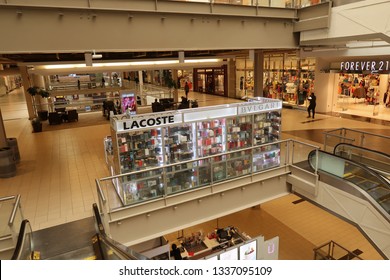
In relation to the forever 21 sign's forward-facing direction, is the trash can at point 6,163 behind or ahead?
ahead

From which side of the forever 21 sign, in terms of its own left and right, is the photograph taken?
front

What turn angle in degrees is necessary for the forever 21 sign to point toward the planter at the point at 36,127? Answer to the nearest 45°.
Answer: approximately 45° to its right

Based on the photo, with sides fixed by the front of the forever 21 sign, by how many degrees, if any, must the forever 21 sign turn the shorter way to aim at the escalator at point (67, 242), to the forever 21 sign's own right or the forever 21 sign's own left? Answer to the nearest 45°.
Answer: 0° — it already faces it

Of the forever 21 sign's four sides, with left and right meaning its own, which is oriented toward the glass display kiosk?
front

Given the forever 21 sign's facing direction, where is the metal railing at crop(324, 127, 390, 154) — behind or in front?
in front

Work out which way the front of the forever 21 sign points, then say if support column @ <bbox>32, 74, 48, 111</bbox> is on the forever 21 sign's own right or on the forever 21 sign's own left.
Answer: on the forever 21 sign's own right

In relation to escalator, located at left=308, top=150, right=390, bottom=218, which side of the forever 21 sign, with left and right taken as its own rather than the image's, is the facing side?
front

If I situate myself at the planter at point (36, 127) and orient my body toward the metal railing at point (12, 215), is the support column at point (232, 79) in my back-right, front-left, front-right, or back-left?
back-left

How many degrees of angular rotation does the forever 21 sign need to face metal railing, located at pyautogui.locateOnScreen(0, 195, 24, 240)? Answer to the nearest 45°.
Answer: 0° — it already faces it

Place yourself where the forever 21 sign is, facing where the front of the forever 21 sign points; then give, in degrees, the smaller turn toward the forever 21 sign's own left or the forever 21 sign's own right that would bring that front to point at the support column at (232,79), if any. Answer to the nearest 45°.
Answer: approximately 135° to the forever 21 sign's own right

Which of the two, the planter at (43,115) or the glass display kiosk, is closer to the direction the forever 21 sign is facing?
the glass display kiosk

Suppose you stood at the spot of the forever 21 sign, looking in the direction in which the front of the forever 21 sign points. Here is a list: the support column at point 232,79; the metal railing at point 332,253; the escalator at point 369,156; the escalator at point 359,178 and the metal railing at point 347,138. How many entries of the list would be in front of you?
4
